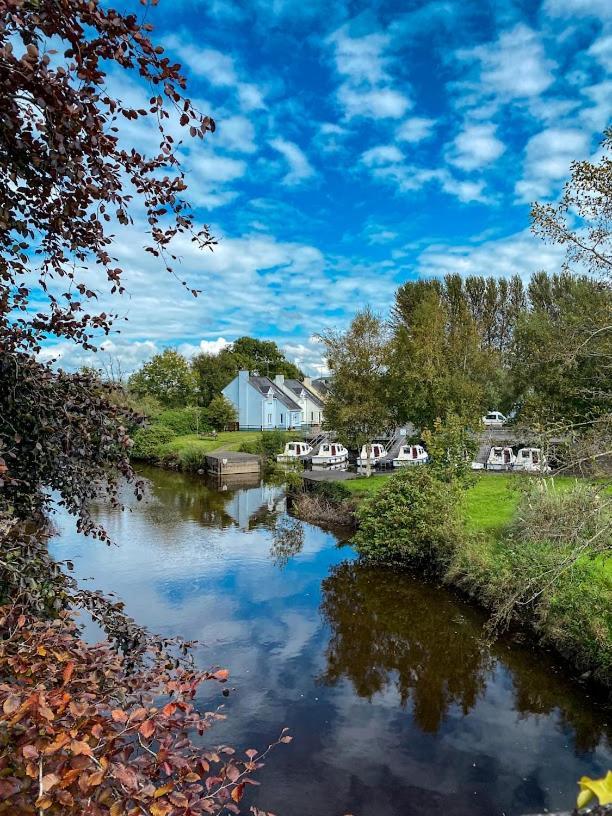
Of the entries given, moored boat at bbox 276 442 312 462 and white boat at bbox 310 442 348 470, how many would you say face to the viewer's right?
0

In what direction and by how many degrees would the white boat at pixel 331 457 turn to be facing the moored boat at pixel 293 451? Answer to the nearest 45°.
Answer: approximately 90° to its right

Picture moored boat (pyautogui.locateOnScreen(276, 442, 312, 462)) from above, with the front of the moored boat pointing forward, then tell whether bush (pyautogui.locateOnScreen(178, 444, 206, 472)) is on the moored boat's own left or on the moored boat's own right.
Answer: on the moored boat's own right

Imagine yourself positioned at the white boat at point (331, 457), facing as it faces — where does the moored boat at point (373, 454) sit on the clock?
The moored boat is roughly at 9 o'clock from the white boat.

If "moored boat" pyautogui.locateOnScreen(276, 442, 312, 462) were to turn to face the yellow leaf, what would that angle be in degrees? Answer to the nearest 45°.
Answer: approximately 45° to its left

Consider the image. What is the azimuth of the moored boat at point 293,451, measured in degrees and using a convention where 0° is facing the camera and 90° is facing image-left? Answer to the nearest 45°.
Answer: approximately 45°

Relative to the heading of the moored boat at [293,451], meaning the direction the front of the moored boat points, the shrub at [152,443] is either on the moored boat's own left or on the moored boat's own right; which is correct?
on the moored boat's own right

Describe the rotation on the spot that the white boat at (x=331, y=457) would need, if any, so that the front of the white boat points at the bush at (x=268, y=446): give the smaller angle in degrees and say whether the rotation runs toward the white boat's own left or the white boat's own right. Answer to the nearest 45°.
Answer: approximately 90° to the white boat's own right
